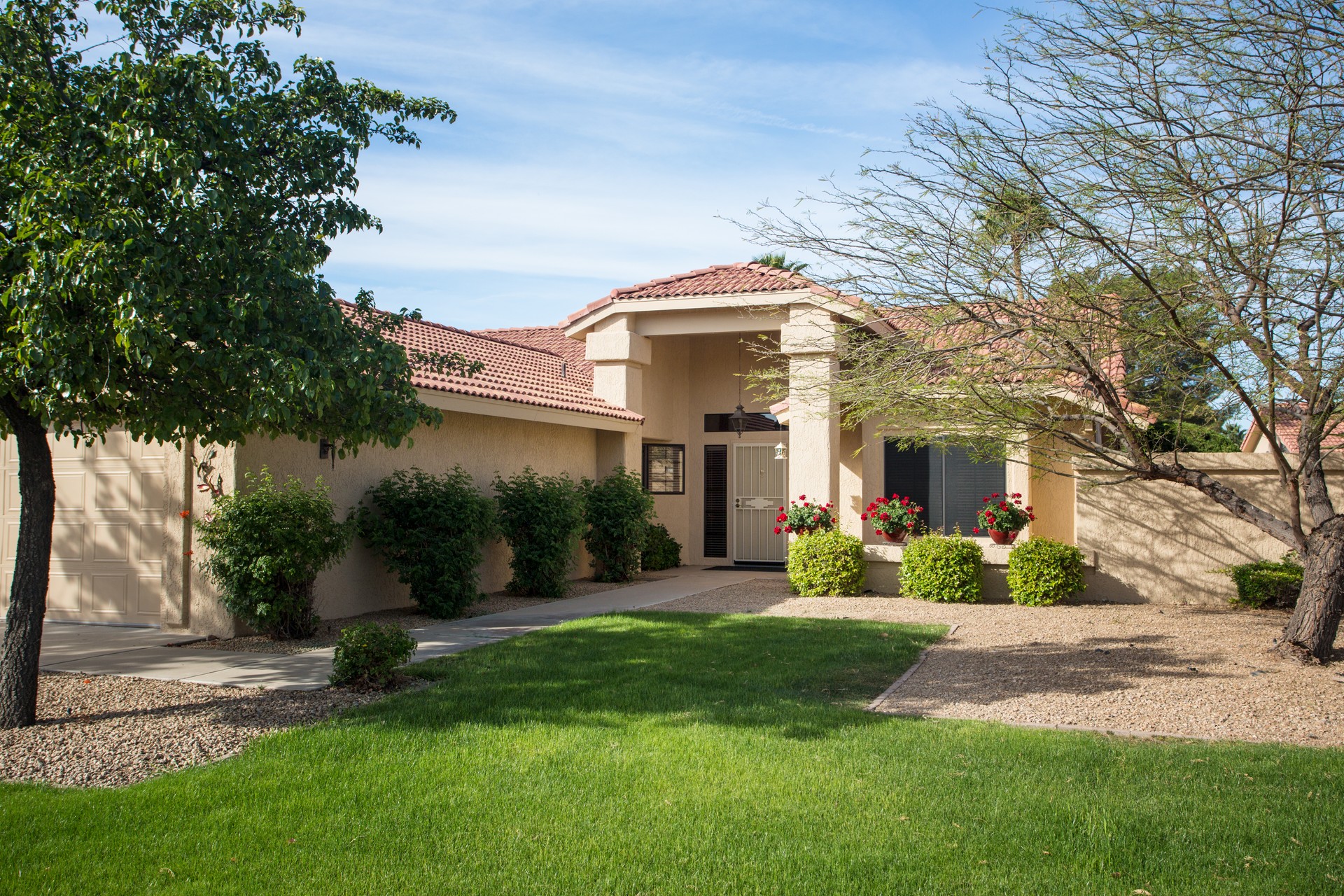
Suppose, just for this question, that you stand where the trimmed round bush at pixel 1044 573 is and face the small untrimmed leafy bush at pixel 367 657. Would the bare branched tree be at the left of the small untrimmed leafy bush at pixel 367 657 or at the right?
left

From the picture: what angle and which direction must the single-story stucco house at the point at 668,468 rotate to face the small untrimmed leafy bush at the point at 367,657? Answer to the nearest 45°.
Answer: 0° — it already faces it

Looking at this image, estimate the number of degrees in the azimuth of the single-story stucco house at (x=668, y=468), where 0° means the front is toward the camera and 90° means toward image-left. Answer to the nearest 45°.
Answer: approximately 0°
